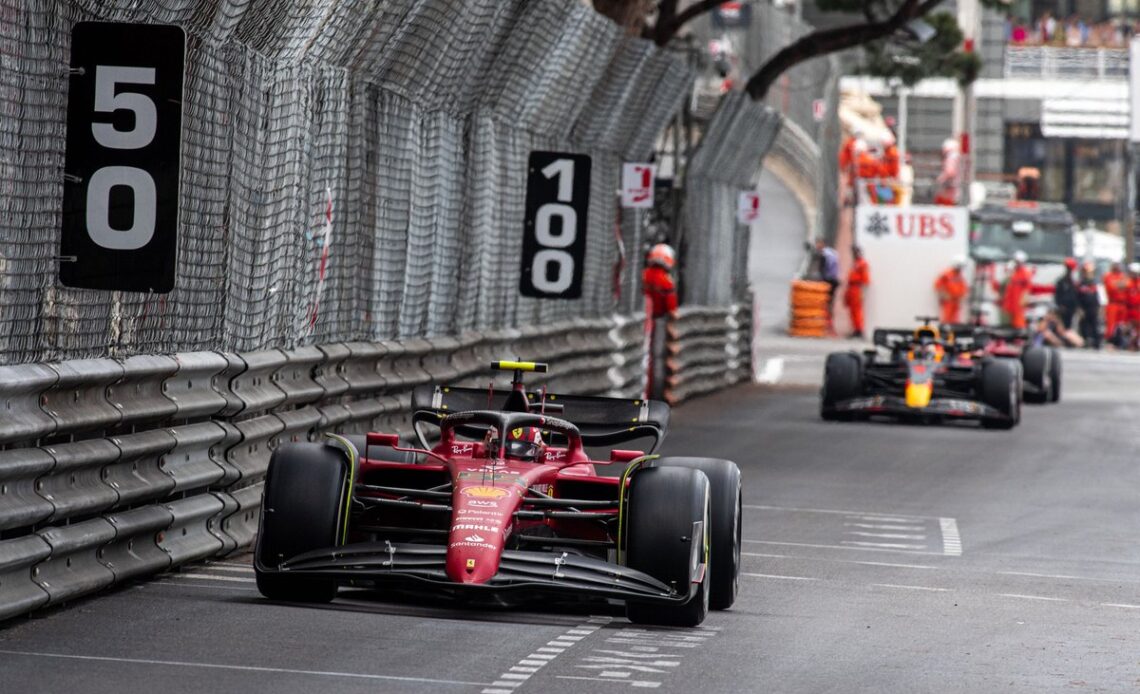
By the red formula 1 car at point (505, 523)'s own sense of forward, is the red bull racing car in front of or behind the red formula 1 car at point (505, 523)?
behind

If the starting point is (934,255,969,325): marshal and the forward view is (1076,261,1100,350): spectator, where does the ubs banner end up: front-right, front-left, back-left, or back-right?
back-left

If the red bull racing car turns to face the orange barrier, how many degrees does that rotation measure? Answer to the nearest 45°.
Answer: approximately 180°

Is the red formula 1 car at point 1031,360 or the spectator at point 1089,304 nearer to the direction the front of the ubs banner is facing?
the red formula 1 car

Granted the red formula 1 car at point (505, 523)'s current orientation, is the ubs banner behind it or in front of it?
behind

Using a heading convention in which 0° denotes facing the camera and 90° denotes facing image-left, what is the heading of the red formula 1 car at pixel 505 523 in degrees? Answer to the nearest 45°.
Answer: approximately 0°

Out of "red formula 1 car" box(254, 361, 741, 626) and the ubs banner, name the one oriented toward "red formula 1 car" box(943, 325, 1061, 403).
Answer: the ubs banner

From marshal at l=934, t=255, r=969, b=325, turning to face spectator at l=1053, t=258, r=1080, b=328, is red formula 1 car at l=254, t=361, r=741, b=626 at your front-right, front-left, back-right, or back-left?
back-right

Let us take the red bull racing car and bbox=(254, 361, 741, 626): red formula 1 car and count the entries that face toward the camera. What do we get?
2

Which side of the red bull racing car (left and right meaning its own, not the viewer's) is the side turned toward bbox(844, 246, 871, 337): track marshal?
back
